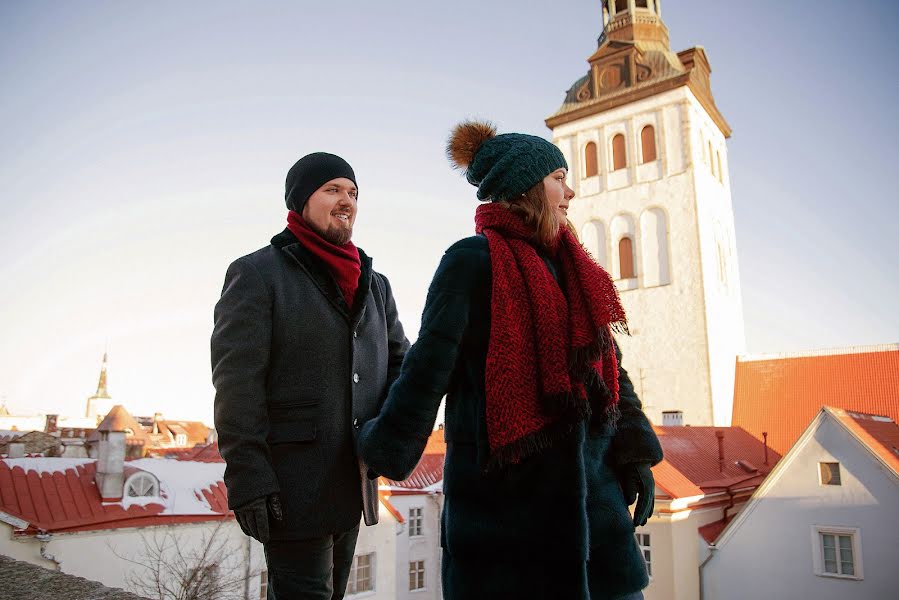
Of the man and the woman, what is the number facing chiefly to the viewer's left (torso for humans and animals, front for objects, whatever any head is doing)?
0

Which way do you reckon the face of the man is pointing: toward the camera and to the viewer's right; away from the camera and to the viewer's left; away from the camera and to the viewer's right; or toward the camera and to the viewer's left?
toward the camera and to the viewer's right

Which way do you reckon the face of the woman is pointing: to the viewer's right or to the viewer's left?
to the viewer's right

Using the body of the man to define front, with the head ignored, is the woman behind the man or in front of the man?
in front

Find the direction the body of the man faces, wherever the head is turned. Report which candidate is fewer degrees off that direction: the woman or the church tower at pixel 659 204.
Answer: the woman

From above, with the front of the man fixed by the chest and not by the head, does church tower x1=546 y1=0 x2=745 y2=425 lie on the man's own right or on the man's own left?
on the man's own left
